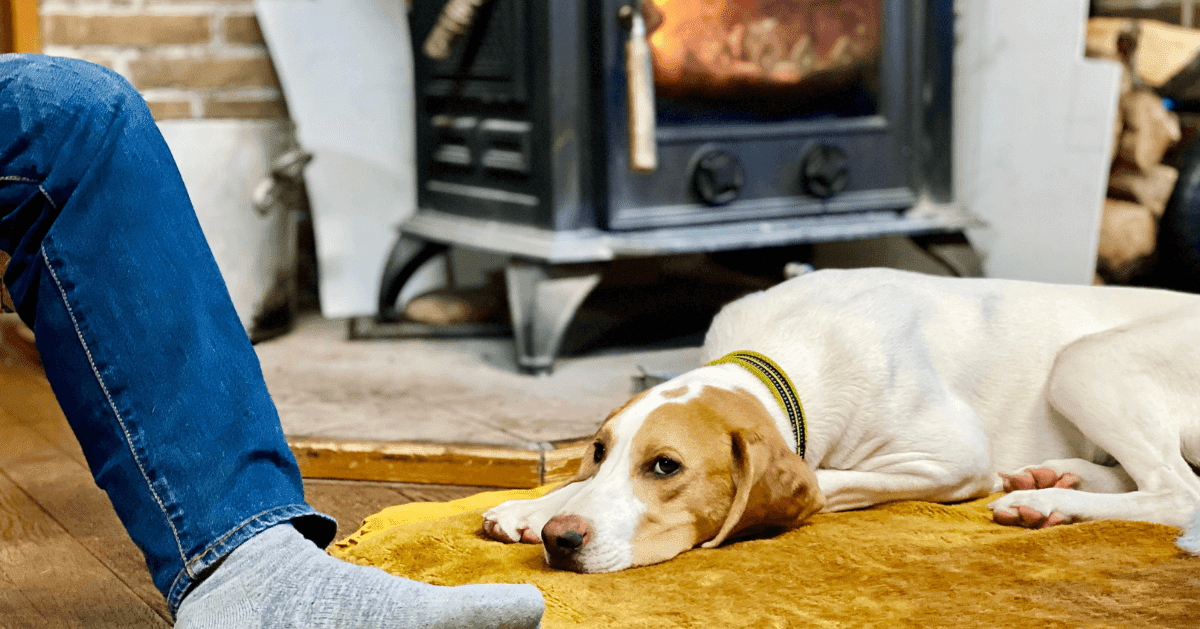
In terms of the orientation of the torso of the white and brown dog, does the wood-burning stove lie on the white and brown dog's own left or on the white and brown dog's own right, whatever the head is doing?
on the white and brown dog's own right

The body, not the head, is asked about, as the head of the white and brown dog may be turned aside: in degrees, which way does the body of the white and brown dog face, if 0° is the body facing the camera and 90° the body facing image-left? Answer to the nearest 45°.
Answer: approximately 90°

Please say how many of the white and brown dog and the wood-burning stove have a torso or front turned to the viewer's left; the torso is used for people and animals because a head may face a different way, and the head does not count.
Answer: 1

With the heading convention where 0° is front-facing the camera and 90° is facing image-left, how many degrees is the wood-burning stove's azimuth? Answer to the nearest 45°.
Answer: approximately 315°

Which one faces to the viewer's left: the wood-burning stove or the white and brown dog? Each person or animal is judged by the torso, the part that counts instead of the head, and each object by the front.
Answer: the white and brown dog
